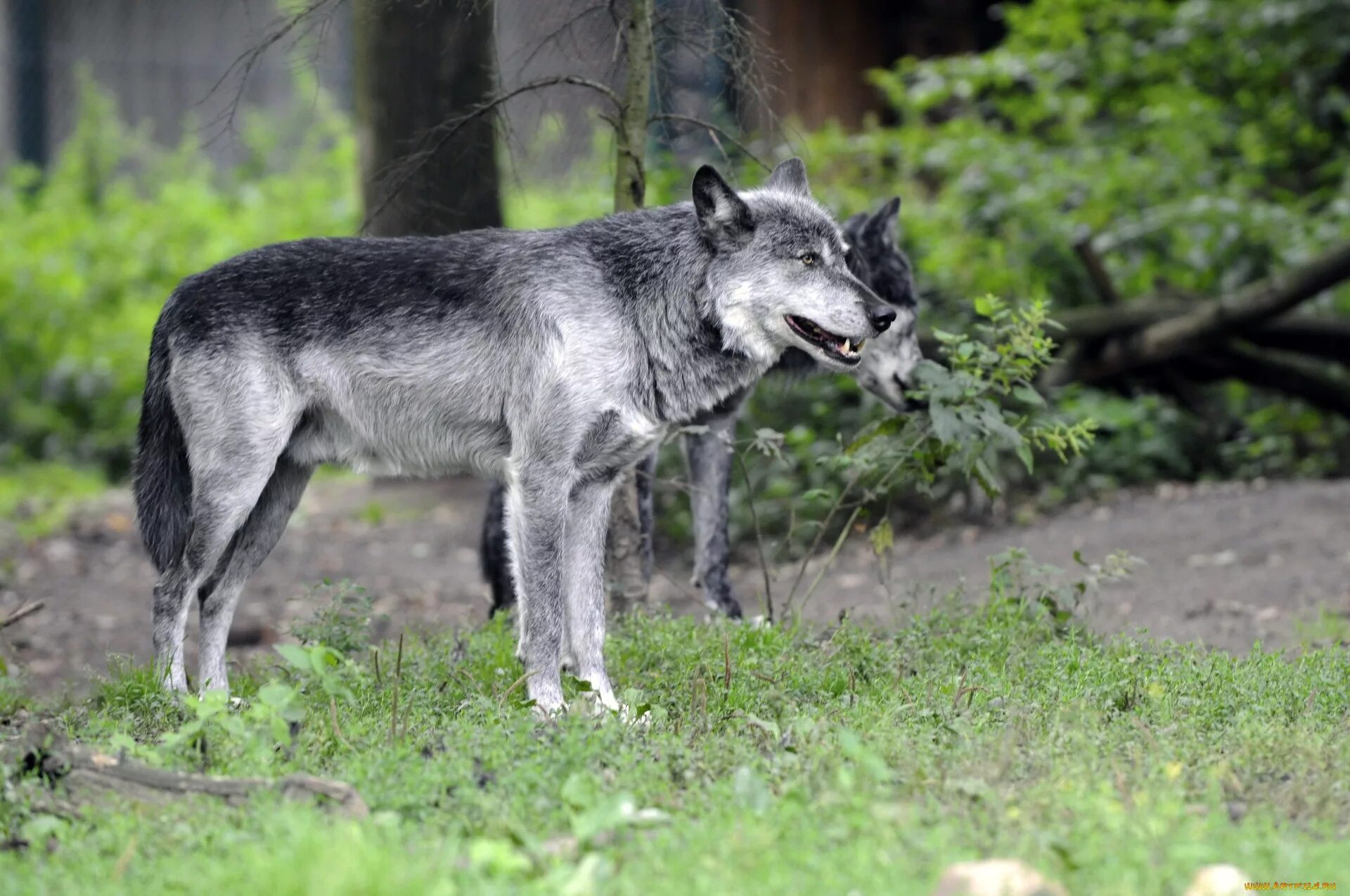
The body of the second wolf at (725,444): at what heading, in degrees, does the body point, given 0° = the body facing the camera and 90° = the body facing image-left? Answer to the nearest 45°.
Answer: approximately 270°

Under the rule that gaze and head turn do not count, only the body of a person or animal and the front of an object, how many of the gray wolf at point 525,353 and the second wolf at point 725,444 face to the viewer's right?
2

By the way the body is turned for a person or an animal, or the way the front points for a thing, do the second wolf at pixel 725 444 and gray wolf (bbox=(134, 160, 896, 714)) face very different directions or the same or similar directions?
same or similar directions

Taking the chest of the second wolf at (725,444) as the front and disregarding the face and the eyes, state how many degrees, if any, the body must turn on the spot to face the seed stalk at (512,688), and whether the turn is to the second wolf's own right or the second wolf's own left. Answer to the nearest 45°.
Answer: approximately 90° to the second wolf's own right

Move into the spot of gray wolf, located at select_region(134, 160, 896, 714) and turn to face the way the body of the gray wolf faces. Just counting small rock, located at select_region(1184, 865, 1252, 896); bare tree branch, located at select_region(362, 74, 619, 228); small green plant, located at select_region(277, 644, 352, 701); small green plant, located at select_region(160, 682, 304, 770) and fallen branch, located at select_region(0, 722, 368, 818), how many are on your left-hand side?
1

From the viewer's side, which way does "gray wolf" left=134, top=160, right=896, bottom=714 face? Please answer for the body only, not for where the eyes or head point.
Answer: to the viewer's right

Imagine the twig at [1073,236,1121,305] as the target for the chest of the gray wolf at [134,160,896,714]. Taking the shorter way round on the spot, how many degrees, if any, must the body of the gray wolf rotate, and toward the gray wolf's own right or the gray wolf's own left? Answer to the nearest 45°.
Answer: approximately 45° to the gray wolf's own left

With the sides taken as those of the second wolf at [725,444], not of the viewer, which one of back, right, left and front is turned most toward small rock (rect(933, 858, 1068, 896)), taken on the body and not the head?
right

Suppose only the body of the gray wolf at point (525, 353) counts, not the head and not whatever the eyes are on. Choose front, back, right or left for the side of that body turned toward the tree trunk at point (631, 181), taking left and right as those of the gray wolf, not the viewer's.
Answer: left

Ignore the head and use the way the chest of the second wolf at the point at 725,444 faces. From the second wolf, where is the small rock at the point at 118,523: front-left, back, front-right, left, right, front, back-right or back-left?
back-left

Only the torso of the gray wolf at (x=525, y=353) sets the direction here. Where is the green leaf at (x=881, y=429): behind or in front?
in front
